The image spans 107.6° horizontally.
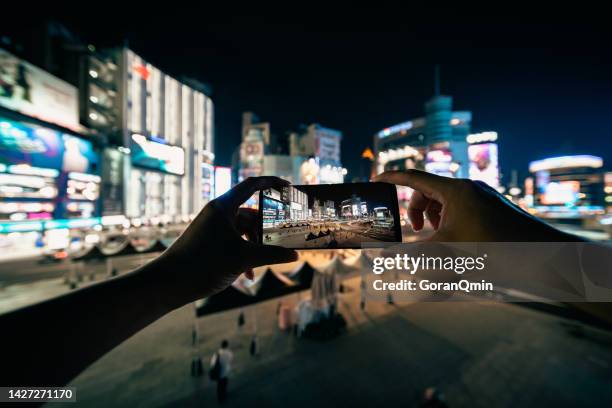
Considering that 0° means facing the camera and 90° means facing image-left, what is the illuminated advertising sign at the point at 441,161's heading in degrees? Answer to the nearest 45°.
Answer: approximately 0°

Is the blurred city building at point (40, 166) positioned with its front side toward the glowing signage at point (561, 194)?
yes

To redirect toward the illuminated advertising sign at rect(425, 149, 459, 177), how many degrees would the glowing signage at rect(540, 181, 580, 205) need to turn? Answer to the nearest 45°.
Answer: approximately 45° to its right

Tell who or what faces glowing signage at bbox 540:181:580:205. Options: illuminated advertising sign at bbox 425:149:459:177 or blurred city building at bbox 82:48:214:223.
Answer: the blurred city building

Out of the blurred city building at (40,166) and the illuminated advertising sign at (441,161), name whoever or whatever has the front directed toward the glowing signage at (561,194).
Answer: the blurred city building

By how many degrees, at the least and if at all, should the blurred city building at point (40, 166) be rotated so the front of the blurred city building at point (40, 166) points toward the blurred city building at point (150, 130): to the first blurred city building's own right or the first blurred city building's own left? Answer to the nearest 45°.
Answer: approximately 90° to the first blurred city building's own left

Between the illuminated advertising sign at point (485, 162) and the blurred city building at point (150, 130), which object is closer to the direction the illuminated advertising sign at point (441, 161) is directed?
the blurred city building

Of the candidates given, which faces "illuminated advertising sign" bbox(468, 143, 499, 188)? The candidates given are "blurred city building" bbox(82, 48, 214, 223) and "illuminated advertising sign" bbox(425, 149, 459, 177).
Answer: the blurred city building

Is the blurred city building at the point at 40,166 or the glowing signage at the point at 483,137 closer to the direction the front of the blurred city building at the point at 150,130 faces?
the glowing signage

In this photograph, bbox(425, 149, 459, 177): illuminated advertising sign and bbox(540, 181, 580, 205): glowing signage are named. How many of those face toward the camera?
2

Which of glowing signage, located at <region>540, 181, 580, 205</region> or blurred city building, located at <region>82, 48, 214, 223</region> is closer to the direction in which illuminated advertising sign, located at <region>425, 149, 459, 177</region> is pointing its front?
the blurred city building

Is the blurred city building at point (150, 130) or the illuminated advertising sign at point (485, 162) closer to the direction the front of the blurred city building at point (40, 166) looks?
the illuminated advertising sign
